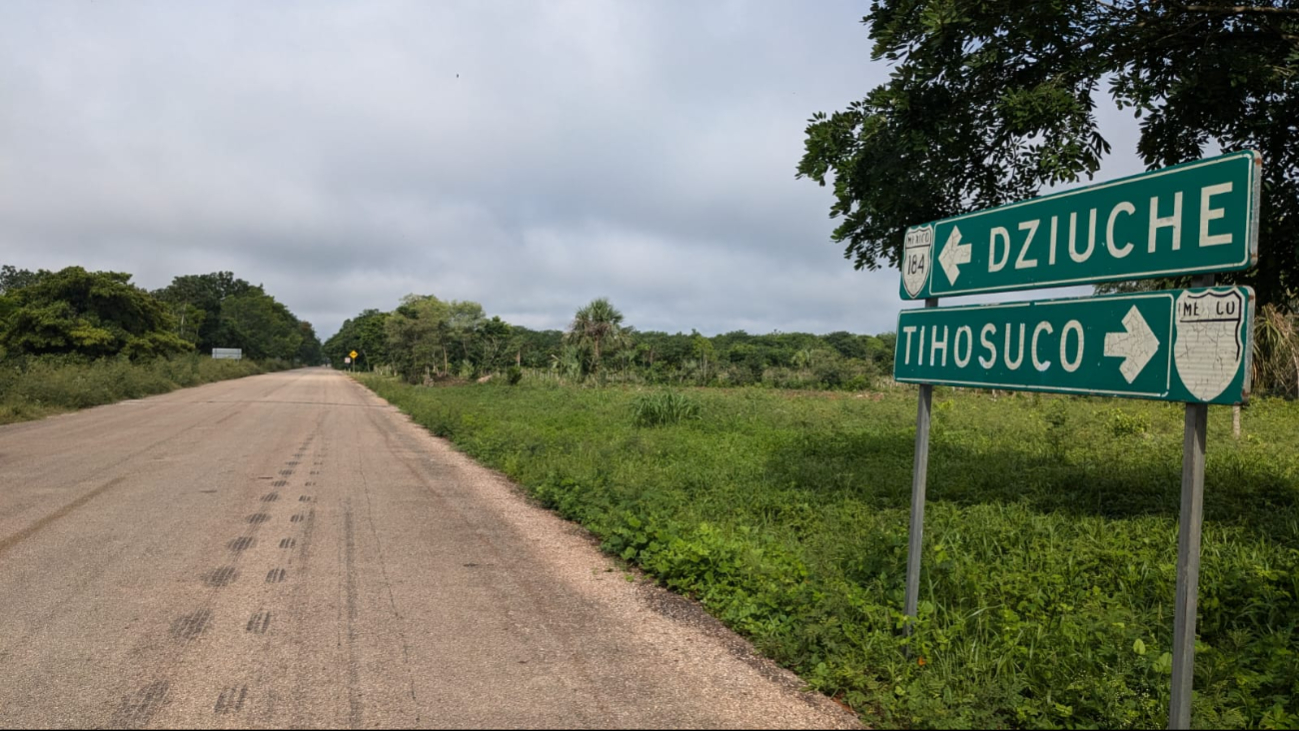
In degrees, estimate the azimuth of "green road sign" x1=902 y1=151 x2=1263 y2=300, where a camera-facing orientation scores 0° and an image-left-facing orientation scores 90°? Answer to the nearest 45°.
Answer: approximately 45°

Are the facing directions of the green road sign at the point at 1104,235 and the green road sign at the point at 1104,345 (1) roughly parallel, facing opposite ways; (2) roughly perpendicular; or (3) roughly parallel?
roughly parallel

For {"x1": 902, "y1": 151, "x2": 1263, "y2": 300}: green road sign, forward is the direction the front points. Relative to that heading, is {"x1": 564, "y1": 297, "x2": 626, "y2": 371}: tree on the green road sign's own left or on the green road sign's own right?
on the green road sign's own right

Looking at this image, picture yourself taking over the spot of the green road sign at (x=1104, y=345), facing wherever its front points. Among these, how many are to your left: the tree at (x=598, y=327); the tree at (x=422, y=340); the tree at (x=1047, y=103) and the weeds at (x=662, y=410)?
0

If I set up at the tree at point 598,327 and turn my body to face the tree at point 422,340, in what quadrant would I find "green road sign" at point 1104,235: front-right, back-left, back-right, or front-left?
back-left

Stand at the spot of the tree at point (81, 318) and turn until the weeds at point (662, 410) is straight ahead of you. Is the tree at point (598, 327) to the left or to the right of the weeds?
left

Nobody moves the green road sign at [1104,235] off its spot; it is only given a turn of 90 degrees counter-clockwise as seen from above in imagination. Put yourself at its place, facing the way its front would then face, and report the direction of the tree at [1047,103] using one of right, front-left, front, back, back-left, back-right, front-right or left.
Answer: back-left

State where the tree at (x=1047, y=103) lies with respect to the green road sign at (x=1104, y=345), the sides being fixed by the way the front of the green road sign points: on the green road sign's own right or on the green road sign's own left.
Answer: on the green road sign's own right

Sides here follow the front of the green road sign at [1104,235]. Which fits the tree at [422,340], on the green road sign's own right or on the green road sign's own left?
on the green road sign's own right

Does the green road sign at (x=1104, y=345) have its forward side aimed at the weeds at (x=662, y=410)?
no

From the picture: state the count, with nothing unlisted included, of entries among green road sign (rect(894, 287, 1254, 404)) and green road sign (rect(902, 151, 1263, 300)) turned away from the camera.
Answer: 0

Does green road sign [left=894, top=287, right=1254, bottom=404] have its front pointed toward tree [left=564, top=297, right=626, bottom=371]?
no

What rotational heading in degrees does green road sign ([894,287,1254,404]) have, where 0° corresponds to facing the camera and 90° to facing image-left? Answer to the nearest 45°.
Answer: approximately 45°
